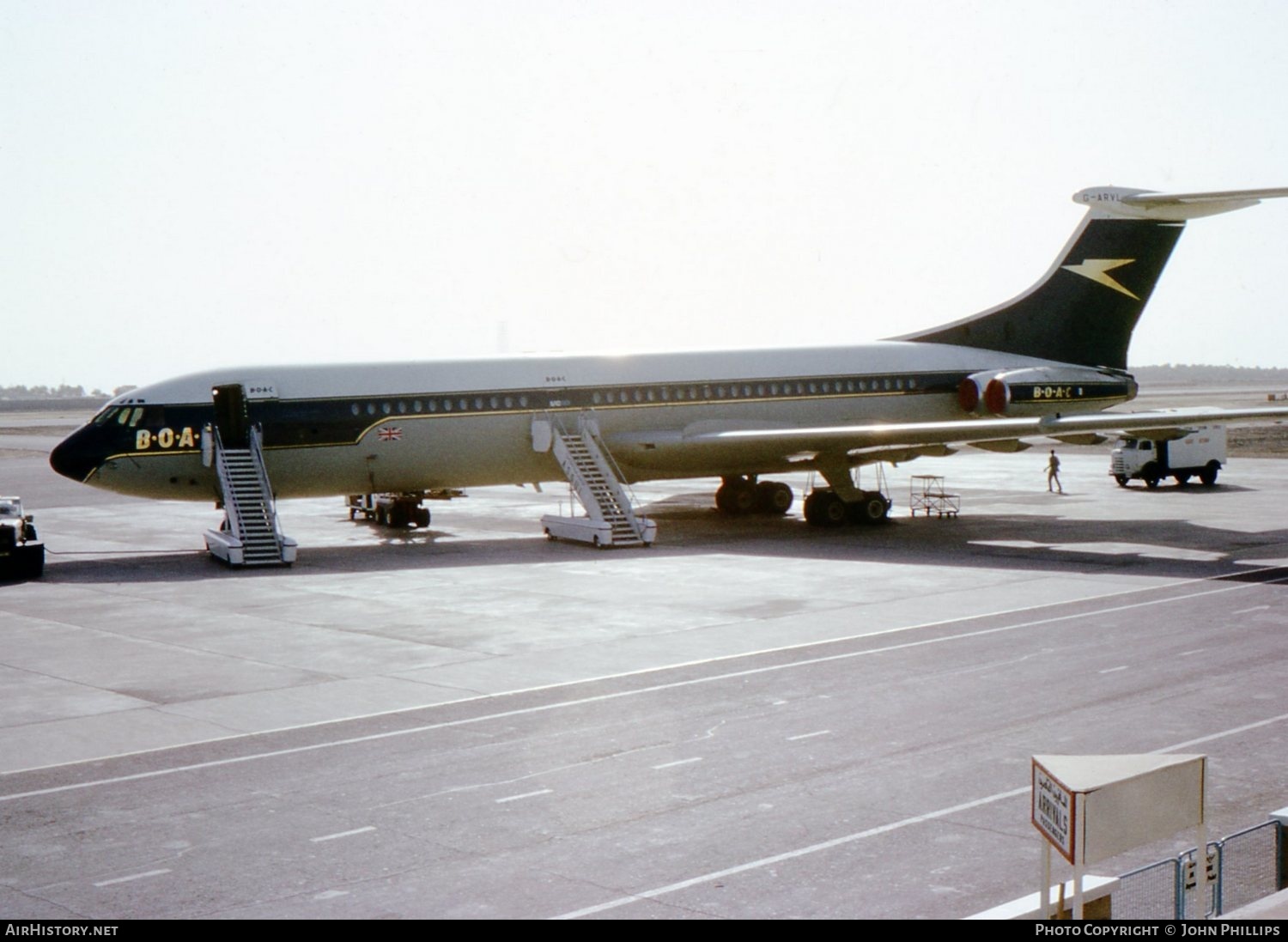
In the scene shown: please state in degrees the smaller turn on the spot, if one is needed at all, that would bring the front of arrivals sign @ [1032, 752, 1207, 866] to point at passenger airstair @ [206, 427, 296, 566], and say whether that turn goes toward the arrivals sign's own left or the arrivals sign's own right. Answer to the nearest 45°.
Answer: approximately 90° to the arrivals sign's own right

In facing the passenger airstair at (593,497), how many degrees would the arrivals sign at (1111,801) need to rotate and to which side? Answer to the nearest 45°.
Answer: approximately 90° to its right

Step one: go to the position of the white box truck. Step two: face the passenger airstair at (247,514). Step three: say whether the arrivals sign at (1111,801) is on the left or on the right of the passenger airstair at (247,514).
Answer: left

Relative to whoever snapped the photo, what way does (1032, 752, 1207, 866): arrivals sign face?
facing the viewer and to the left of the viewer

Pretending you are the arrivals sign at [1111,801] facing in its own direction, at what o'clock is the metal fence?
The metal fence is roughly at 5 o'clock from the arrivals sign.

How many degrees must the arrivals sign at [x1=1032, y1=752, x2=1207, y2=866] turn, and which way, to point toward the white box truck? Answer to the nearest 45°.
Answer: approximately 135° to its right
